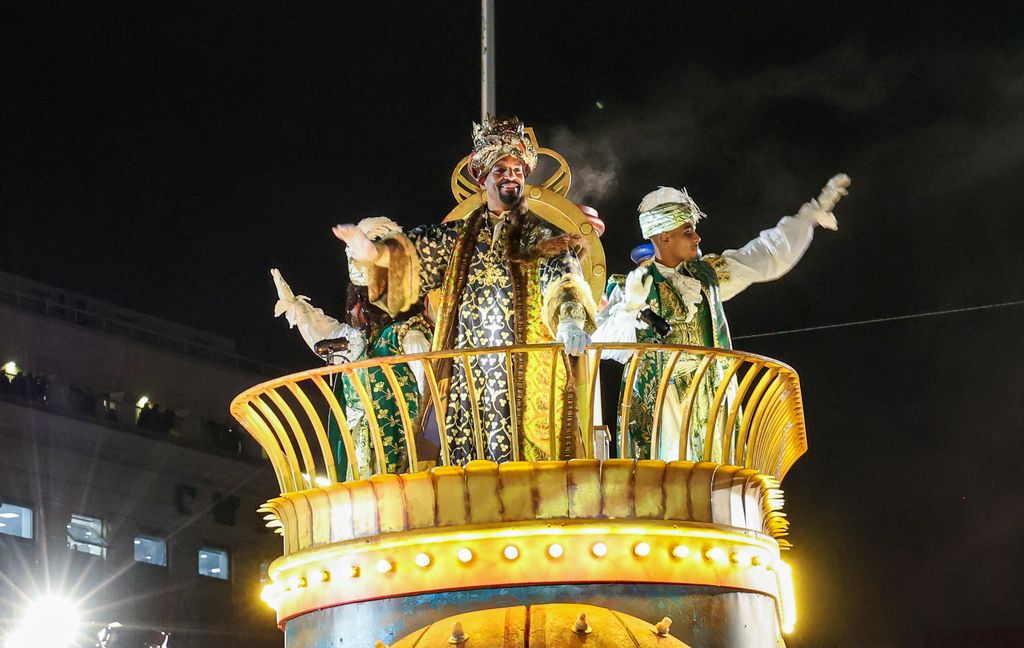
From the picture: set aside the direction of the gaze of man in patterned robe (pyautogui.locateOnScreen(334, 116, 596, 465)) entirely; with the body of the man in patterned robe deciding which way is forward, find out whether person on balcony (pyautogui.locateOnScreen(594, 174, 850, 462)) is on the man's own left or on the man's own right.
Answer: on the man's own left

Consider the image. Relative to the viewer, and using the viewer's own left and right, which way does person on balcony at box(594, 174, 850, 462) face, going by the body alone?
facing the viewer and to the right of the viewer

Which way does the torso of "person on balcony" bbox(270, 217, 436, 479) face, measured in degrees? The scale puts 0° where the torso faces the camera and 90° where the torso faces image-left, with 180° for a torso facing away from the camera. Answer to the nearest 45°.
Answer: approximately 45°

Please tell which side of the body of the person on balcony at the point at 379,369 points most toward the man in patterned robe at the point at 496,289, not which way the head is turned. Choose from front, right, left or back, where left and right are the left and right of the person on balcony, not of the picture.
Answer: left

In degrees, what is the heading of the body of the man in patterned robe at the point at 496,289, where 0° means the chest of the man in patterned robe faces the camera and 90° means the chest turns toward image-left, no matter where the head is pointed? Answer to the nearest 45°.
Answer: approximately 0°

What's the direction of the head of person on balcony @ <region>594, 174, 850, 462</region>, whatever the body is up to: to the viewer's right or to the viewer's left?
to the viewer's right
